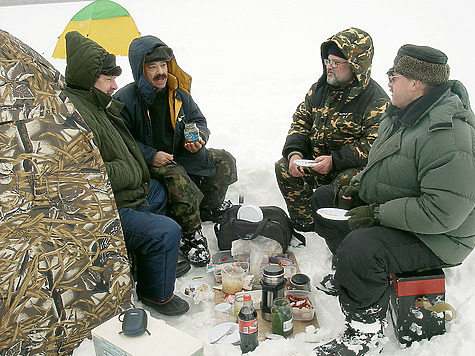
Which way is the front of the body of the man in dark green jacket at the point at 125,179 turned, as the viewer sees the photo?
to the viewer's right

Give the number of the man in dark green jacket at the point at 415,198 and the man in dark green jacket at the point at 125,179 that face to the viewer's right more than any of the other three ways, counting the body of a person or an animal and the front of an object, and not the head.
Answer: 1

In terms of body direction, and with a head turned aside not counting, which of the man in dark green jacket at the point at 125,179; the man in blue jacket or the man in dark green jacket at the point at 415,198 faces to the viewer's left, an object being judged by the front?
the man in dark green jacket at the point at 415,198

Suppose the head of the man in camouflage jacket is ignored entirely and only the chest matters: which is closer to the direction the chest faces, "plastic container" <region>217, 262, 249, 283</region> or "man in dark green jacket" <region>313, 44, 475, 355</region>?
the plastic container

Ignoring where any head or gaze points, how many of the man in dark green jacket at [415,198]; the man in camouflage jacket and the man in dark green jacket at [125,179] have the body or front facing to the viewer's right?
1

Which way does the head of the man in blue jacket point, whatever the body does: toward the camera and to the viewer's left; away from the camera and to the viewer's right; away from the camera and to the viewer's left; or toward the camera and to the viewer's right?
toward the camera and to the viewer's right

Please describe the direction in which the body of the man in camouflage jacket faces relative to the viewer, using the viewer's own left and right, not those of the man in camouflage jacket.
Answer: facing the viewer and to the left of the viewer

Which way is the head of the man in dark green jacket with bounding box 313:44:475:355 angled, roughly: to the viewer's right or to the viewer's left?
to the viewer's left

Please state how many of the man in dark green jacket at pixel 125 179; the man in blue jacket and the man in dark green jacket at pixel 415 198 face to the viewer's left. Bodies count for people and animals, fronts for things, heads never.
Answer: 1

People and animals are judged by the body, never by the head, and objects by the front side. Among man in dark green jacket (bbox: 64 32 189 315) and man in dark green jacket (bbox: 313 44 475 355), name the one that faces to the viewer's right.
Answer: man in dark green jacket (bbox: 64 32 189 315)

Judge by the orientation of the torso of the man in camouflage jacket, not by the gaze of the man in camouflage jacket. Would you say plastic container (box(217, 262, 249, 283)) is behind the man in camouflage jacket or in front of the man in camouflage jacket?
in front

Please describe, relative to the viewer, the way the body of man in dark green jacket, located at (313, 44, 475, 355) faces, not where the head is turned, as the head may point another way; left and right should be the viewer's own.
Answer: facing to the left of the viewer

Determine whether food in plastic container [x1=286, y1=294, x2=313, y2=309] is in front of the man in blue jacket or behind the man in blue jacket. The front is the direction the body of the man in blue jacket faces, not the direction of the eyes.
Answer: in front

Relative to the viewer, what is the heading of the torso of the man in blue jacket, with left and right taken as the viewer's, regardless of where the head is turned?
facing the viewer and to the right of the viewer

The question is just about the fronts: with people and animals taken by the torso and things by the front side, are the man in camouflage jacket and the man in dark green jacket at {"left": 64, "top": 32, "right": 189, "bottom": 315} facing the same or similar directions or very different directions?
very different directions
